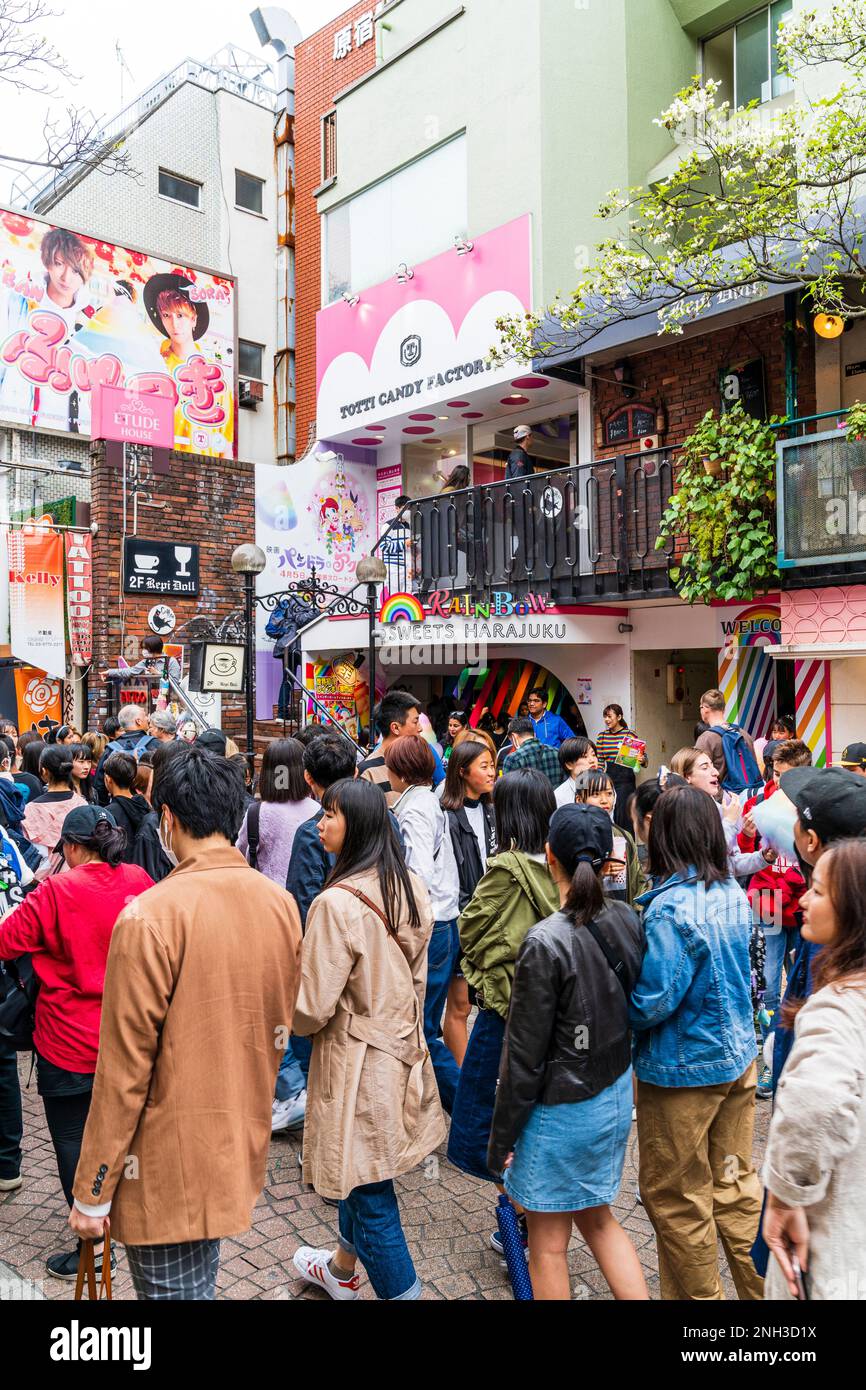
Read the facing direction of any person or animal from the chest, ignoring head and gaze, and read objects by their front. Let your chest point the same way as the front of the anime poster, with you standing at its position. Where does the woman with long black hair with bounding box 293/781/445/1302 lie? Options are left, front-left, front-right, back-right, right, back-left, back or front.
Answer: front

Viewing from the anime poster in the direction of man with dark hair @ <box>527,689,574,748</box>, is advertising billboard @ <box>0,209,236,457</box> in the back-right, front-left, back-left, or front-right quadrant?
back-right

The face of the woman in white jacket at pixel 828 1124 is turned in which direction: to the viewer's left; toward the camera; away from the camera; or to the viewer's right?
to the viewer's left

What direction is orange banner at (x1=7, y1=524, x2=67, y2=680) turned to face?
toward the camera

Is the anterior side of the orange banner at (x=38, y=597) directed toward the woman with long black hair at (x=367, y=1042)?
yes

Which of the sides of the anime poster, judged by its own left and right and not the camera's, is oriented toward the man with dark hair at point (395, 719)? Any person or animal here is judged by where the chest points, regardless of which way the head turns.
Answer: front

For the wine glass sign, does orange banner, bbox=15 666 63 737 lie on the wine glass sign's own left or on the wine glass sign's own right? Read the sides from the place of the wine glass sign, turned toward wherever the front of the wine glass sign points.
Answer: on the wine glass sign's own right

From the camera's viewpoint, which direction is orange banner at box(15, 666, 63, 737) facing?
toward the camera

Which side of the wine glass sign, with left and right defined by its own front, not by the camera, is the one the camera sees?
front

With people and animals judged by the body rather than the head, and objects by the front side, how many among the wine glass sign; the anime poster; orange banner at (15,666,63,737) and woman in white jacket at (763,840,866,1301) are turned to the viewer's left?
1

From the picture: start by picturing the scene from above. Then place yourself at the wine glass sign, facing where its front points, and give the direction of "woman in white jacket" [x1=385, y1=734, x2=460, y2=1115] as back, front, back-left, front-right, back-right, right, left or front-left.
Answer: front

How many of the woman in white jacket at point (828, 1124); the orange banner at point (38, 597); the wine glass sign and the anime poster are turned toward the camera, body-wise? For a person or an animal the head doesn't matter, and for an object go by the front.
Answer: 3
